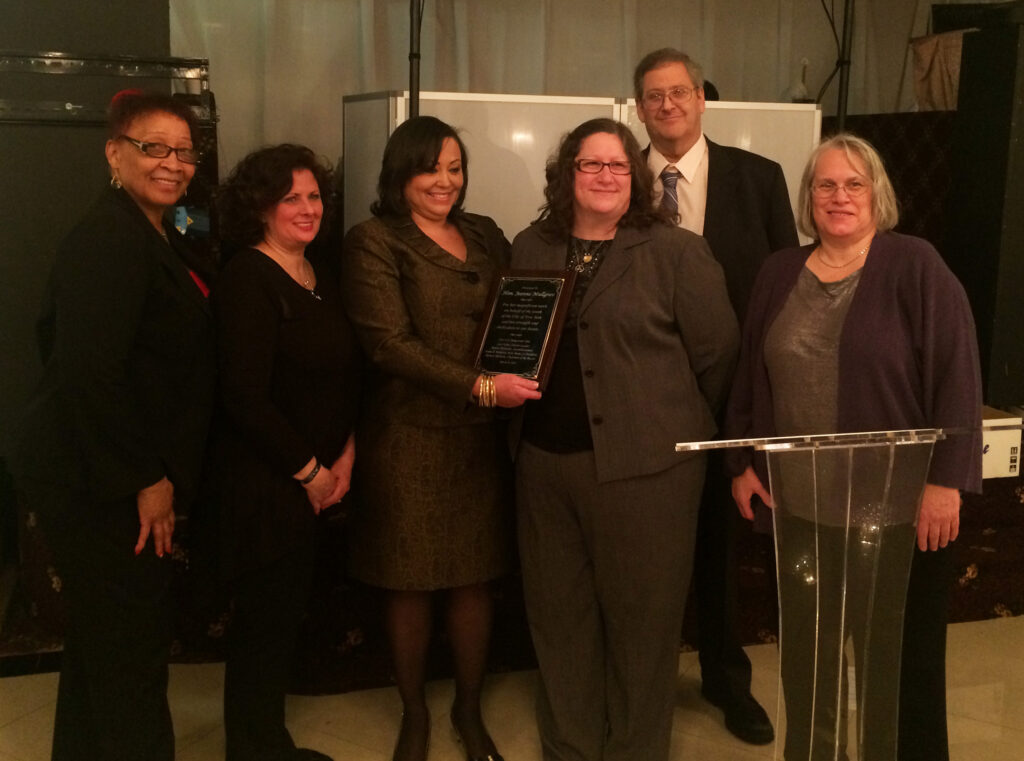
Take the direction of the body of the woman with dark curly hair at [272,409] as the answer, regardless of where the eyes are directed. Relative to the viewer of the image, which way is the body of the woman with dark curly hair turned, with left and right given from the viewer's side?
facing the viewer and to the right of the viewer

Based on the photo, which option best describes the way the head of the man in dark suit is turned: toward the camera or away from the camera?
toward the camera

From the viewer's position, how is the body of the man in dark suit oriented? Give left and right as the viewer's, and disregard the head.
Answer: facing the viewer and to the left of the viewer

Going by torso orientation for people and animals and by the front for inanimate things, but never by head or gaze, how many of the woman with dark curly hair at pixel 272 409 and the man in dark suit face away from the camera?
0

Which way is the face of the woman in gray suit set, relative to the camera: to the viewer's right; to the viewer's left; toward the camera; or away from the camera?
toward the camera

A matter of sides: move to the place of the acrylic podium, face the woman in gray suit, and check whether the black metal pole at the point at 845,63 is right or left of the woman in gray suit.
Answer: right

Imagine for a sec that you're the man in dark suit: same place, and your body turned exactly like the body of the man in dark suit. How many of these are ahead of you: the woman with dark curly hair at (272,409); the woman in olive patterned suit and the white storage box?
2

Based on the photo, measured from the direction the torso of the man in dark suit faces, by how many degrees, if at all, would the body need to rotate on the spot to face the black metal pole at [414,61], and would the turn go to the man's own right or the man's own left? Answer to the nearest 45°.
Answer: approximately 90° to the man's own right

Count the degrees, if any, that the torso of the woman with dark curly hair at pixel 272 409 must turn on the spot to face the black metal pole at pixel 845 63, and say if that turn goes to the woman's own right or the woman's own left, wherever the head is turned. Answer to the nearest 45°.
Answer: approximately 90° to the woman's own left

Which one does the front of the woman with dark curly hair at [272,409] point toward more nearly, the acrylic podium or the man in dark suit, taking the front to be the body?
the acrylic podium

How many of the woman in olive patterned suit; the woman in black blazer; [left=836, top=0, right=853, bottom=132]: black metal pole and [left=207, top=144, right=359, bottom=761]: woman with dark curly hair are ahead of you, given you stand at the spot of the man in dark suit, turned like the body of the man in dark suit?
3

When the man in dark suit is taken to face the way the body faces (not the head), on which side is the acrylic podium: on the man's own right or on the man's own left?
on the man's own left
